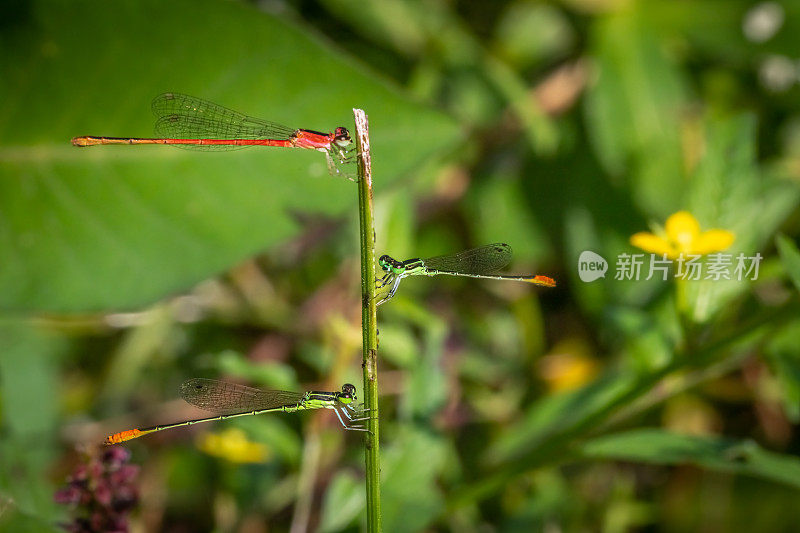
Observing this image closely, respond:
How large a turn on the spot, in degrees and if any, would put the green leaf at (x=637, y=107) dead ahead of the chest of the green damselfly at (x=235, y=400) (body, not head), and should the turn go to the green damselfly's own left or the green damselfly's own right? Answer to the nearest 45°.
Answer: approximately 45° to the green damselfly's own left

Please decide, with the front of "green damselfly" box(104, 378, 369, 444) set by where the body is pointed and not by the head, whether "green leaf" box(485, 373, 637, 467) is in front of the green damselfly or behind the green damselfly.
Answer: in front

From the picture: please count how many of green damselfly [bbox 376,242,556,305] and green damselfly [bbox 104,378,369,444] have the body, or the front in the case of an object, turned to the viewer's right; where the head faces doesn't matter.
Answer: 1

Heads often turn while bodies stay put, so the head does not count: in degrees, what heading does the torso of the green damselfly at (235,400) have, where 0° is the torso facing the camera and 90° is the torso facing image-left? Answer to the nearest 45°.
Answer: approximately 270°

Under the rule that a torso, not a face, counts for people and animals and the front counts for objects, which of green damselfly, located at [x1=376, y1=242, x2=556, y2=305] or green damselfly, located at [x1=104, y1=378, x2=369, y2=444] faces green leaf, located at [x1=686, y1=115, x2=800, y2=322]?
green damselfly, located at [x1=104, y1=378, x2=369, y2=444]

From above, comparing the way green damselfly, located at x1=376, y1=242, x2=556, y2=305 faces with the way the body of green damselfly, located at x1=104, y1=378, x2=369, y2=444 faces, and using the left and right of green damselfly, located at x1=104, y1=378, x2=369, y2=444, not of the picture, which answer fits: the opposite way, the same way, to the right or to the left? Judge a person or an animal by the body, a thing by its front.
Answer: the opposite way

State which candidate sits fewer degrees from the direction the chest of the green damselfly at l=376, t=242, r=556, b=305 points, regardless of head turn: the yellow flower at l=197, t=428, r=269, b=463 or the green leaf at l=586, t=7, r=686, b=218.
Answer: the yellow flower

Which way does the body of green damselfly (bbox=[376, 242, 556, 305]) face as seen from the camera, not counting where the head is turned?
to the viewer's left
